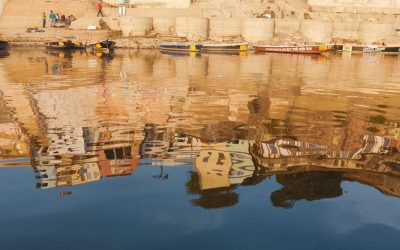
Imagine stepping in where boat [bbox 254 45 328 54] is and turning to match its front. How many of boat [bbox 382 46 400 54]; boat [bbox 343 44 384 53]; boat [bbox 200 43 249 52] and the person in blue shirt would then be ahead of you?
2
